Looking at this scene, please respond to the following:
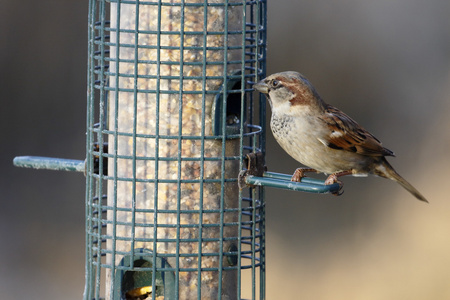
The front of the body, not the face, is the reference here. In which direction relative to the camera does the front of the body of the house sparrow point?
to the viewer's left
